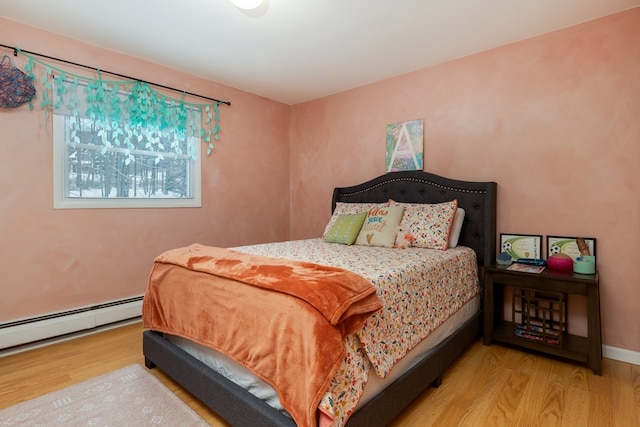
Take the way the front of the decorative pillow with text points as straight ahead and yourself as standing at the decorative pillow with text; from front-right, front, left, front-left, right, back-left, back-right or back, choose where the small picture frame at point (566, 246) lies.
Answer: back-left

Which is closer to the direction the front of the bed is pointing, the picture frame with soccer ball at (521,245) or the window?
the window

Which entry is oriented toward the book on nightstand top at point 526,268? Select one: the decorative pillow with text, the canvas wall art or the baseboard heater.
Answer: the baseboard heater

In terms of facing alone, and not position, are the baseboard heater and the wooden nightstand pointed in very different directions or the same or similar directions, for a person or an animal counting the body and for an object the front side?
very different directions

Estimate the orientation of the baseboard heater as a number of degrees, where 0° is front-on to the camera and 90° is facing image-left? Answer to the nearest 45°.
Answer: approximately 315°

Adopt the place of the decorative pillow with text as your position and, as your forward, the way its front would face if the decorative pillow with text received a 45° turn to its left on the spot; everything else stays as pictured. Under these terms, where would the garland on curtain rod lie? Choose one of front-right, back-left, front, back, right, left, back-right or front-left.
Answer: right

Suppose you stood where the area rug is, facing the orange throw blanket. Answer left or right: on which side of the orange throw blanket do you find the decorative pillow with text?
left

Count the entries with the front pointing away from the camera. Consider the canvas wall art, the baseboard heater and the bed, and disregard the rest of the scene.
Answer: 0

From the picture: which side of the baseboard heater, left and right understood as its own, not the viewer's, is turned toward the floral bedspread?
front

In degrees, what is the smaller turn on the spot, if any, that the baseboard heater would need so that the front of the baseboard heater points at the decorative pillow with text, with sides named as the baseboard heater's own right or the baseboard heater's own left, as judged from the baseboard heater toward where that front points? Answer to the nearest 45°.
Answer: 0° — it already faces it

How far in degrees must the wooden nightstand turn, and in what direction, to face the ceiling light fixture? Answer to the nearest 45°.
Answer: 0° — it already faces it

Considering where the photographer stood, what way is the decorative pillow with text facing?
facing the viewer and to the left of the viewer
